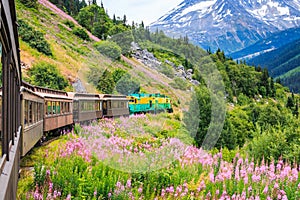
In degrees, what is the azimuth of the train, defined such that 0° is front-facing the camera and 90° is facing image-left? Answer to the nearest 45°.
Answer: approximately 225°

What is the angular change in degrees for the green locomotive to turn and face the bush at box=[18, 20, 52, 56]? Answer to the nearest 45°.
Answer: approximately 135° to its left

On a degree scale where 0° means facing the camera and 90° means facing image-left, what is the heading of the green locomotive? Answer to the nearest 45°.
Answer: approximately 270°
